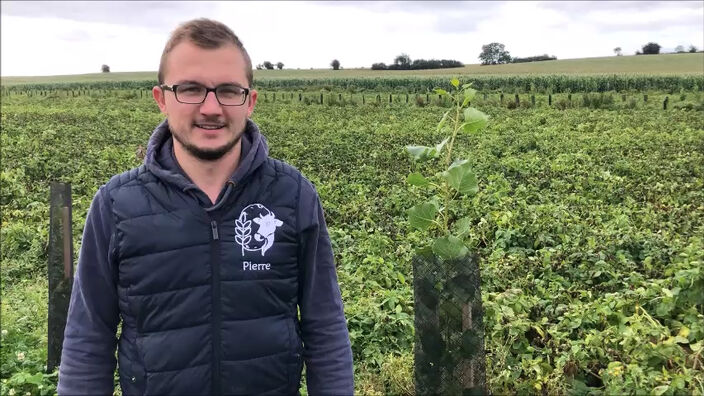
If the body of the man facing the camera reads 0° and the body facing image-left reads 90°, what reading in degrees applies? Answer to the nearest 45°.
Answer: approximately 0°

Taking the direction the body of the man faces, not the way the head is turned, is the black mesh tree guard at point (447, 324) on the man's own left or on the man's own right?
on the man's own left
